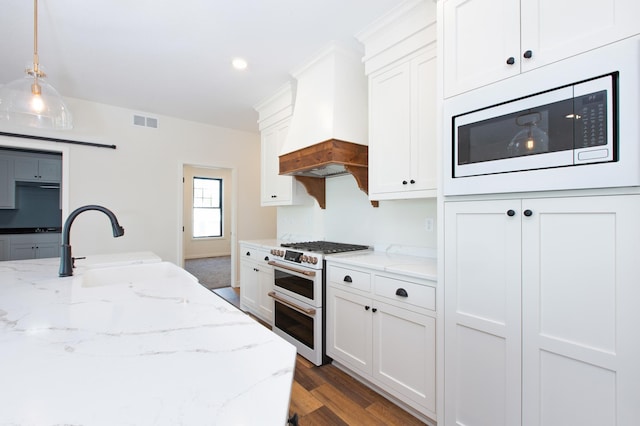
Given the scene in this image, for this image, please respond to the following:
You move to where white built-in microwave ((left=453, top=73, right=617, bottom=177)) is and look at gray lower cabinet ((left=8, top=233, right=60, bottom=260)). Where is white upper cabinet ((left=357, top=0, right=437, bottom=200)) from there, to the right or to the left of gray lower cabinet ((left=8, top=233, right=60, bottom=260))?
right

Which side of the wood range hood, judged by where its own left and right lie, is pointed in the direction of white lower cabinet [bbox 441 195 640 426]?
left

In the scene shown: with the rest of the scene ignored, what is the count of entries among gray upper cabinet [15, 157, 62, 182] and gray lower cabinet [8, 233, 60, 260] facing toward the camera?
2

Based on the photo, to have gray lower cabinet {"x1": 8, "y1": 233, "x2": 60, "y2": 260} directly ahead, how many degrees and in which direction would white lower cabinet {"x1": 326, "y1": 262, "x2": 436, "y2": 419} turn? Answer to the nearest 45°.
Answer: approximately 45° to its right

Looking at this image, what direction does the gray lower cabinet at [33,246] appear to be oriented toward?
toward the camera

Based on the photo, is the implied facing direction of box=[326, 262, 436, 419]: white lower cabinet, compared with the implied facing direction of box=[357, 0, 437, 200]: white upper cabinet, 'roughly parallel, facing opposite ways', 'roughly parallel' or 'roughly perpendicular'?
roughly parallel

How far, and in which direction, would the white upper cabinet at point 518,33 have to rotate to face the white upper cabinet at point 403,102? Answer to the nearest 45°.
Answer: approximately 90° to its right

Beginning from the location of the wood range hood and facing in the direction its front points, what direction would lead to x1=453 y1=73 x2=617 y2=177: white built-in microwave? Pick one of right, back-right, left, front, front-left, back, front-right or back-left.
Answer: left

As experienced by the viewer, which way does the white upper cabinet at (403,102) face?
facing the viewer and to the left of the viewer

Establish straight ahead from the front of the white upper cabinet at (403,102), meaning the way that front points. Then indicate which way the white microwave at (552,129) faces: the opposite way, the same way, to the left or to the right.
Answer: the same way

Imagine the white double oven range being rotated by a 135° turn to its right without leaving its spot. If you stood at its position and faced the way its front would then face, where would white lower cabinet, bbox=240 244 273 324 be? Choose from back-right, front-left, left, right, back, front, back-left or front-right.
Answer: front-left
